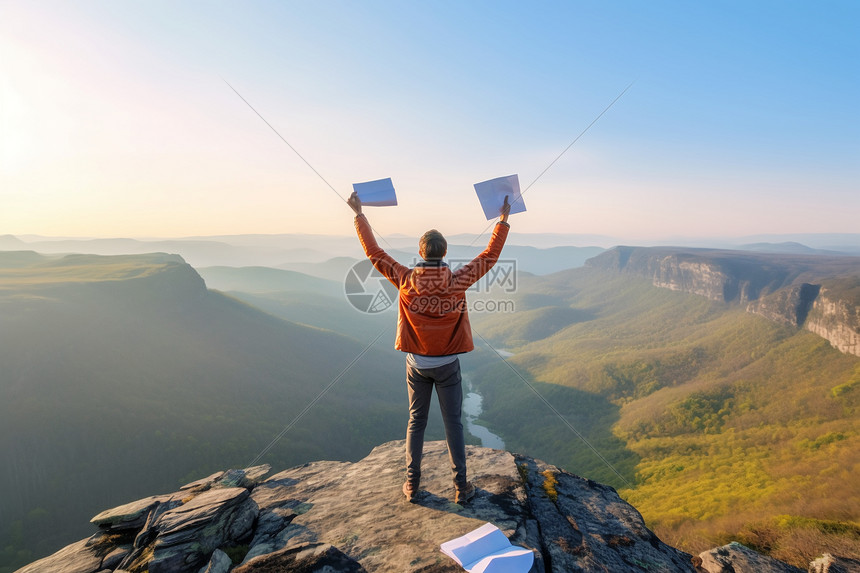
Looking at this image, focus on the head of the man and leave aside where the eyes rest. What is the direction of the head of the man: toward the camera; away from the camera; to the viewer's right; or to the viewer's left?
away from the camera

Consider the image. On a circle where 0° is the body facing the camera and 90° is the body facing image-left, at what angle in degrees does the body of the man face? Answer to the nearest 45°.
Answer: approximately 180°
